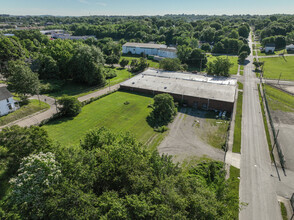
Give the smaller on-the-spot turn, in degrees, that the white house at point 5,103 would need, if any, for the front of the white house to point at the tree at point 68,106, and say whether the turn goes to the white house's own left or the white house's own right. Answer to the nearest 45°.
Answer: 0° — it already faces it

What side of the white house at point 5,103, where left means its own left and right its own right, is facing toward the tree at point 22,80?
left

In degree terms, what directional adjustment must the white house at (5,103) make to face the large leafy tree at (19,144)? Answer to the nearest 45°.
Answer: approximately 45° to its right

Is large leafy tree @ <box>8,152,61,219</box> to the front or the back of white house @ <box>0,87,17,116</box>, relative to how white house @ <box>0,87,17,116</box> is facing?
to the front

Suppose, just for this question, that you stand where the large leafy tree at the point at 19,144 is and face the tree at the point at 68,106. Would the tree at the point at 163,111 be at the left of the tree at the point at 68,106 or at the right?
right

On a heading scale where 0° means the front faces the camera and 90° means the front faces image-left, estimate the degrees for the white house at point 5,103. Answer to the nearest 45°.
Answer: approximately 315°
